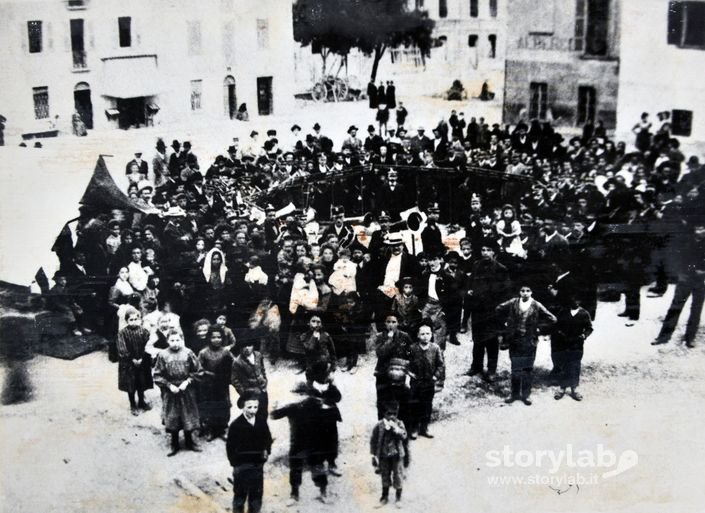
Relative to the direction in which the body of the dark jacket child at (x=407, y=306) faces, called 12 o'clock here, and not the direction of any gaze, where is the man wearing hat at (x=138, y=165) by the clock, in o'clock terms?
The man wearing hat is roughly at 5 o'clock from the dark jacket child.

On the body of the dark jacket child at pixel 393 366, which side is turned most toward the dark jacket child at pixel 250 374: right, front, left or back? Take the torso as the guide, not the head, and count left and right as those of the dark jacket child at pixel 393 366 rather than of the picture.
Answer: right

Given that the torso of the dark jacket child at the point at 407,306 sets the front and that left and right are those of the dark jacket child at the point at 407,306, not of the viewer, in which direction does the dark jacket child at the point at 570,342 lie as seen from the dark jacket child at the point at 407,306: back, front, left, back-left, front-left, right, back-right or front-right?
left

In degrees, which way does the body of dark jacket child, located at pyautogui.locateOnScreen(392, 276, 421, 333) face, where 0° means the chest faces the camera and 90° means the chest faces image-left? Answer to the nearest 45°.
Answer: approximately 0°
